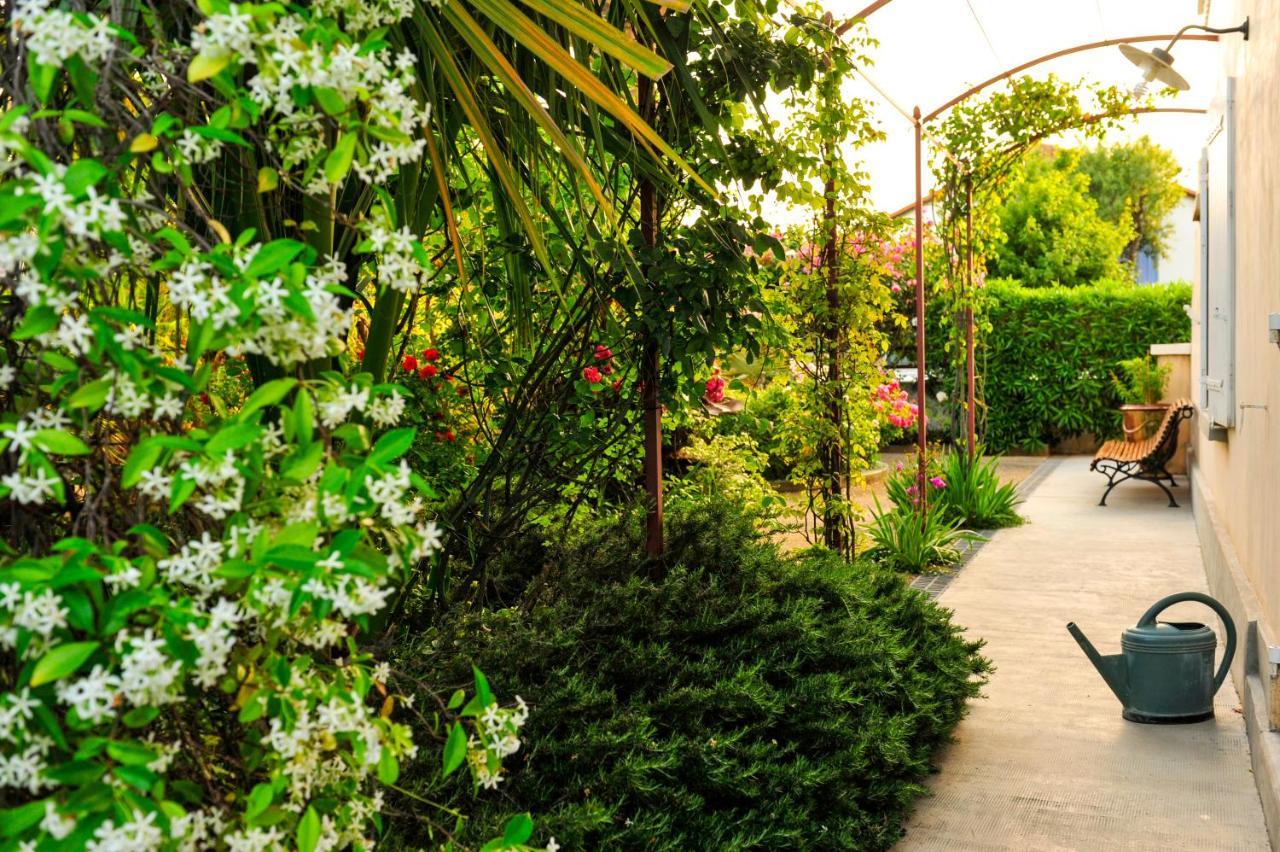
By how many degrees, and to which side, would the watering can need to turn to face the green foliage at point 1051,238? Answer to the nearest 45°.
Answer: approximately 90° to its right

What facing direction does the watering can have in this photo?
to the viewer's left

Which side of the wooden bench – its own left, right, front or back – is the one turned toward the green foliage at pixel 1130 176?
right

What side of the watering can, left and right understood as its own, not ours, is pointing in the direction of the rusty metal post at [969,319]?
right

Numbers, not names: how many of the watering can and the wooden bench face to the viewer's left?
2

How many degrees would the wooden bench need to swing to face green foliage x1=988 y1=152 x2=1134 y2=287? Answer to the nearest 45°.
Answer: approximately 90° to its right

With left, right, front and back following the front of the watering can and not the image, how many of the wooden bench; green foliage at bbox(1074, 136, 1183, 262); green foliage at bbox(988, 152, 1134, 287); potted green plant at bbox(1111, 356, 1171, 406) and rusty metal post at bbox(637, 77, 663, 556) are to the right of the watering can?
4

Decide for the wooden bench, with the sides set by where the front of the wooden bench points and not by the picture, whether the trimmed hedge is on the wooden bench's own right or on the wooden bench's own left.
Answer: on the wooden bench's own right

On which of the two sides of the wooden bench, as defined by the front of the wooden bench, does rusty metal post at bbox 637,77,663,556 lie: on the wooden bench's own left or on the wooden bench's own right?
on the wooden bench's own left

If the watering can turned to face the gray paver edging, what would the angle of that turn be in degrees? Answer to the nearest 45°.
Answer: approximately 45° to its right

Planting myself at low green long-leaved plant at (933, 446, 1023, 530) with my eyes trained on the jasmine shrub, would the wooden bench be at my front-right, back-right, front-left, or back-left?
back-left

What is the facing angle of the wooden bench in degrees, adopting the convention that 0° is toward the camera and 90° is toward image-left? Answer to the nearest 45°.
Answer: approximately 90°

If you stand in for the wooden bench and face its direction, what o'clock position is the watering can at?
The watering can is roughly at 9 o'clock from the wooden bench.

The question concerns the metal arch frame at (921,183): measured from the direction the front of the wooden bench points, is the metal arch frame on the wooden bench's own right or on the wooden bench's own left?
on the wooden bench's own left
